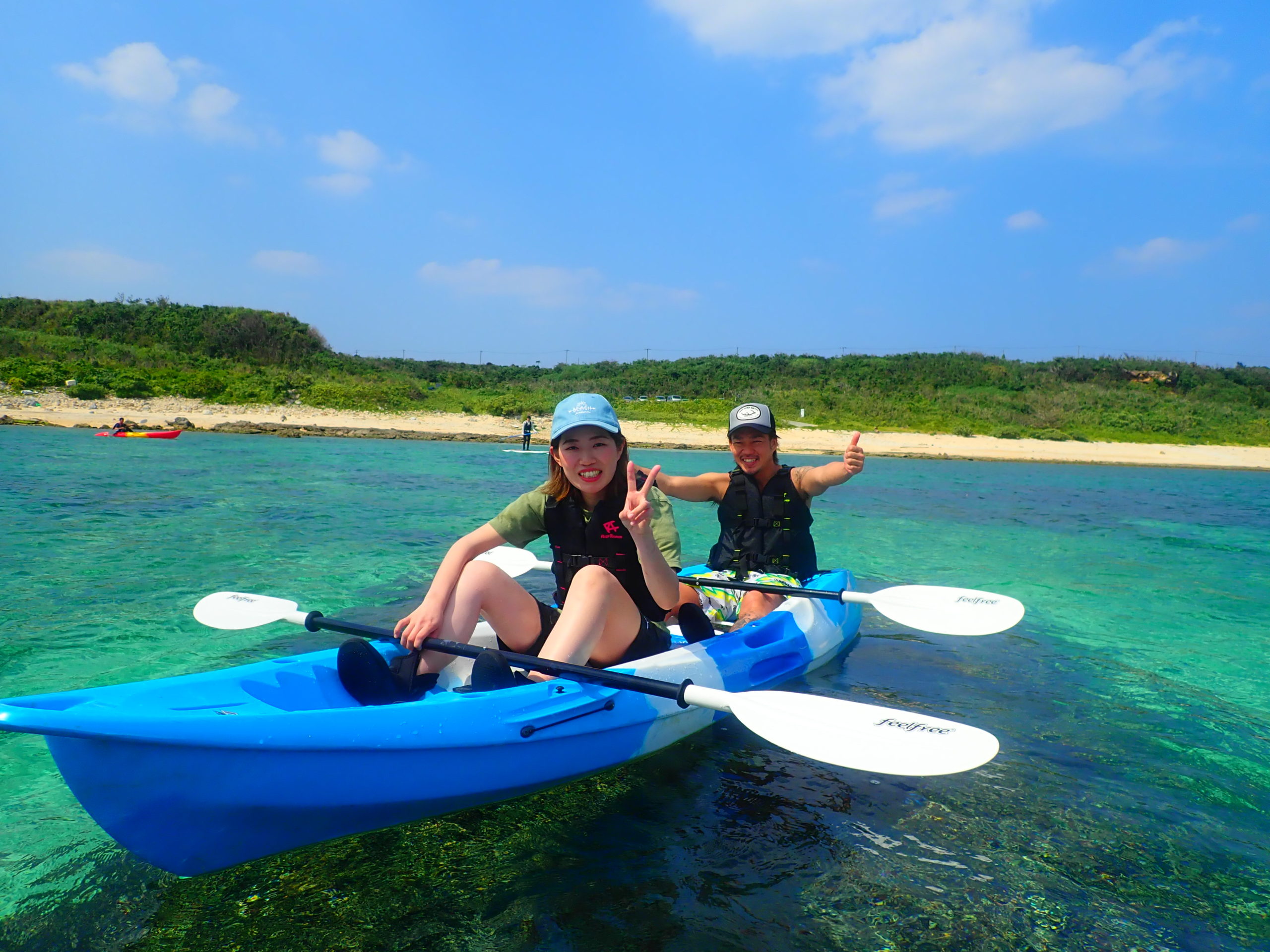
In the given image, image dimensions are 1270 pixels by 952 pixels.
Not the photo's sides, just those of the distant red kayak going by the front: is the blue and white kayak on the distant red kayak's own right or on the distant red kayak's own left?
on the distant red kayak's own right

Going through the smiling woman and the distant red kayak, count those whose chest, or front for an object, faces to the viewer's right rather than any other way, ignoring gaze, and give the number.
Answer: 1

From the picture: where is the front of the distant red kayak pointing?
to the viewer's right

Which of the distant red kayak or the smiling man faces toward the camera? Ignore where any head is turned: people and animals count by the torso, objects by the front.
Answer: the smiling man

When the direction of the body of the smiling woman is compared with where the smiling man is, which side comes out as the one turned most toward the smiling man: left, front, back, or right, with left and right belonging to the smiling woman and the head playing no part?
back

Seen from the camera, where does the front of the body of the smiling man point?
toward the camera

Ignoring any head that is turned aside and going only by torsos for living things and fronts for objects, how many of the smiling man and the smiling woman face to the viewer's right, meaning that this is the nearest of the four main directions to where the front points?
0

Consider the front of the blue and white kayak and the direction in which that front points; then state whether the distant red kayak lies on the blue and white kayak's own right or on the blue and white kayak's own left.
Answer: on the blue and white kayak's own right

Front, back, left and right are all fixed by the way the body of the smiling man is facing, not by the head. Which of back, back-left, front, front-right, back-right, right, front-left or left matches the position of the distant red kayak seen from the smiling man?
back-right

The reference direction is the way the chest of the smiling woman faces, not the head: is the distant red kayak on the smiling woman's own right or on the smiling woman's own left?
on the smiling woman's own right
